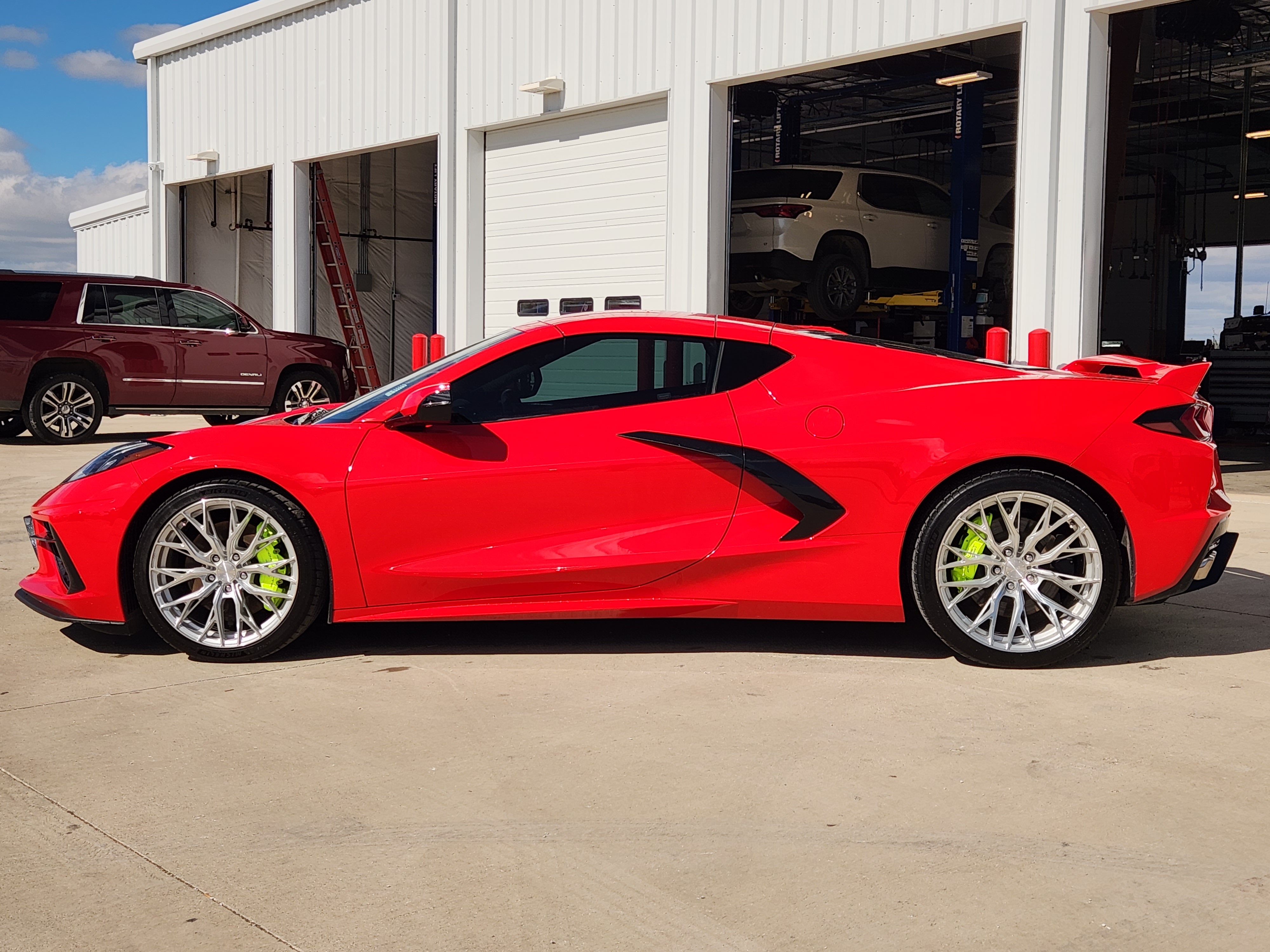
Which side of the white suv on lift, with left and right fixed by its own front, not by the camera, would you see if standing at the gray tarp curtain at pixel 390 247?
left

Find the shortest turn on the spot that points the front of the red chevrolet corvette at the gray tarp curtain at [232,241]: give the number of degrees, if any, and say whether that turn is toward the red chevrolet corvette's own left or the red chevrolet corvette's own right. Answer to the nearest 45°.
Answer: approximately 90° to the red chevrolet corvette's own right

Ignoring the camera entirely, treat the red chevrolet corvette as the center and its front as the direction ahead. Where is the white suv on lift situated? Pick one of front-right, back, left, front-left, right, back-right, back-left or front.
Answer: right

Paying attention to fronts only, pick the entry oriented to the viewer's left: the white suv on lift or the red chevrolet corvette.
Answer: the red chevrolet corvette

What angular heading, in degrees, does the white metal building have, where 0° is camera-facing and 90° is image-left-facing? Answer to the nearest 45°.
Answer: approximately 45°

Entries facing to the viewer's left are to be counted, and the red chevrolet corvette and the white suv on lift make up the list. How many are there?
1

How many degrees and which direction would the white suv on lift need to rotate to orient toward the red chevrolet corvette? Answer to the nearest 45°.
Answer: approximately 135° to its right

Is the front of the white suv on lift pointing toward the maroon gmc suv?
no

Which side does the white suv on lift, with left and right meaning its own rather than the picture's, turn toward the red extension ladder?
left

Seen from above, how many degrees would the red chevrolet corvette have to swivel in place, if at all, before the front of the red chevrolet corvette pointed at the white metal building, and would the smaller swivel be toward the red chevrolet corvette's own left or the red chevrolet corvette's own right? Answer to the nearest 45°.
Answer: approximately 90° to the red chevrolet corvette's own right

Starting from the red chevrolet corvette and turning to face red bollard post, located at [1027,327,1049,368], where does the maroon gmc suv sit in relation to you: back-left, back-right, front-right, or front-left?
front-left

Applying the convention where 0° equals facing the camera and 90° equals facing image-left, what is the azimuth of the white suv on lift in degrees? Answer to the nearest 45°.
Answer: approximately 225°

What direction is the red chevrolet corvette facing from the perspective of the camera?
to the viewer's left

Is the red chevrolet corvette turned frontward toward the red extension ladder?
no

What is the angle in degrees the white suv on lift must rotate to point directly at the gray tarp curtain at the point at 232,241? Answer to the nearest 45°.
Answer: approximately 90° to its left

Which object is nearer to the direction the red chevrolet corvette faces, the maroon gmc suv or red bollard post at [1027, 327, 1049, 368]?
the maroon gmc suv

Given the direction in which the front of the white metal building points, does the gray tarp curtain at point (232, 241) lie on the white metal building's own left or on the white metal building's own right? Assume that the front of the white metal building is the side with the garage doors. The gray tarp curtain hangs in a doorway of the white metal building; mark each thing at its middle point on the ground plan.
on the white metal building's own right

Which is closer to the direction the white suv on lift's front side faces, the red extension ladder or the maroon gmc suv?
the red extension ladder
